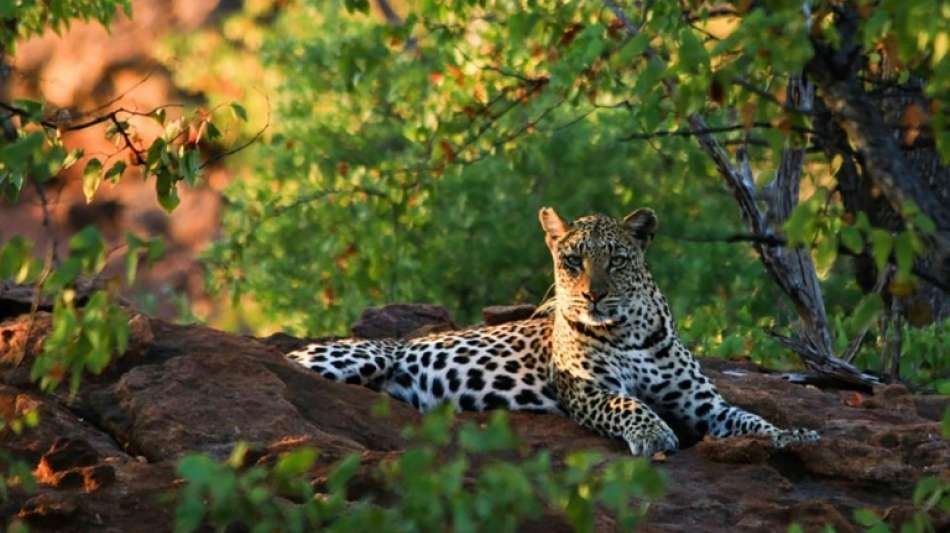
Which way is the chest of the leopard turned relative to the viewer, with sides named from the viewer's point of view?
facing the viewer and to the right of the viewer

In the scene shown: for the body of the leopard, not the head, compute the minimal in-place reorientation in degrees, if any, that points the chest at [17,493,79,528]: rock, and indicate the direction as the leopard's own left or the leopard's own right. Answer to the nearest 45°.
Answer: approximately 90° to the leopard's own right

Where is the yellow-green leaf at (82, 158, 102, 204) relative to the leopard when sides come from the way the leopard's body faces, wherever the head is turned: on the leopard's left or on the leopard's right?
on the leopard's right

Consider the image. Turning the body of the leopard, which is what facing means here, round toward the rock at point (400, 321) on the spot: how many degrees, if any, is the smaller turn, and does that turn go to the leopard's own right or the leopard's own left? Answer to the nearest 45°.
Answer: approximately 180°
